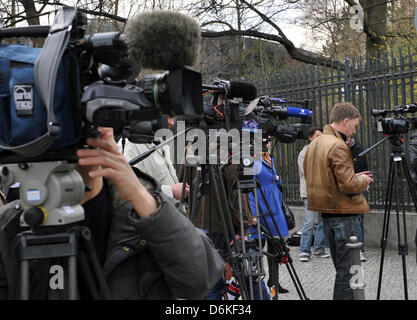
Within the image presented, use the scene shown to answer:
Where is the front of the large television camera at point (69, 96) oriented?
to the viewer's right

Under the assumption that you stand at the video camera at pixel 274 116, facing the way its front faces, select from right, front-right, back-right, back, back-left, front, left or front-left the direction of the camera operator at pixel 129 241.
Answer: right

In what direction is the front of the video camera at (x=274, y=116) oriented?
to the viewer's right

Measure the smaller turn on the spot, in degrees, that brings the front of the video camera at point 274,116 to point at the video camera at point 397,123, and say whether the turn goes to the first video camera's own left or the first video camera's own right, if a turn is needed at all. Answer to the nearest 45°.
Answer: approximately 45° to the first video camera's own left

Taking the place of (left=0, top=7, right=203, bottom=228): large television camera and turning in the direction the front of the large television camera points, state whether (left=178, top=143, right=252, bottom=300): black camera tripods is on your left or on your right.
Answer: on your left

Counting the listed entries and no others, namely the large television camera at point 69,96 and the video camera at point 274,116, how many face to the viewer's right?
2
